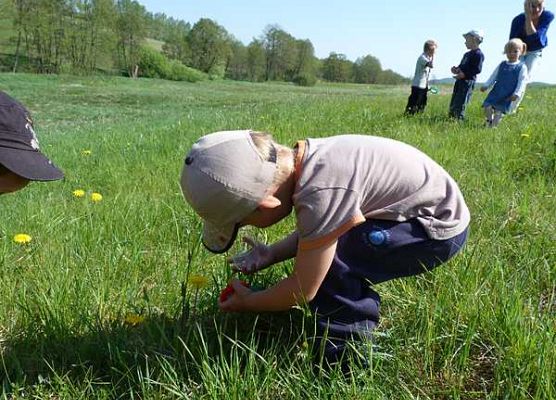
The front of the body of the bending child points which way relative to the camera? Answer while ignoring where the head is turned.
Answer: to the viewer's left

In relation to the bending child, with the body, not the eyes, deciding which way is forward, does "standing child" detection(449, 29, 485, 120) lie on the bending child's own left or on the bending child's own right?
on the bending child's own right

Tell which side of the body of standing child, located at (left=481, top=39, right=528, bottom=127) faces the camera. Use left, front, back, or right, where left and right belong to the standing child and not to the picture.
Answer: front

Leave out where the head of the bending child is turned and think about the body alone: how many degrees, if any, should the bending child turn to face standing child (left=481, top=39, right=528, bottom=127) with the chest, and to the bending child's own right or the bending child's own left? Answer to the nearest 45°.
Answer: approximately 90° to the bending child's own right

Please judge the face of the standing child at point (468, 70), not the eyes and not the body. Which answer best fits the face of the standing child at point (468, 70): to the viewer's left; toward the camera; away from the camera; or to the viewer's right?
to the viewer's left

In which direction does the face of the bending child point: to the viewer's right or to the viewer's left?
to the viewer's left
